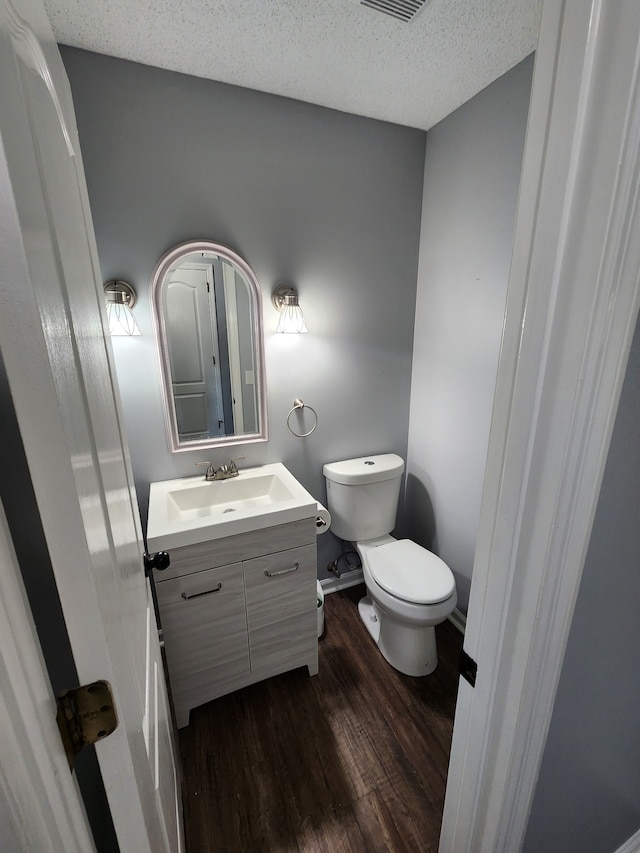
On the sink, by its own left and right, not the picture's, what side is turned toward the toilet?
left

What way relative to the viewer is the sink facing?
toward the camera

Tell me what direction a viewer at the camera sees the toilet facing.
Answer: facing the viewer and to the right of the viewer

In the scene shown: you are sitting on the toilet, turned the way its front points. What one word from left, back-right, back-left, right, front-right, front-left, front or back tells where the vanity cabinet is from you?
right

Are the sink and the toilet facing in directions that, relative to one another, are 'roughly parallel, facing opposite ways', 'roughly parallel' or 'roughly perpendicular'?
roughly parallel

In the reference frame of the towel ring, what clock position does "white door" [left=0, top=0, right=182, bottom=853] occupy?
The white door is roughly at 2 o'clock from the towel ring.

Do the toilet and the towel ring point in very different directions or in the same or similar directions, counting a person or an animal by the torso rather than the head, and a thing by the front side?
same or similar directions
